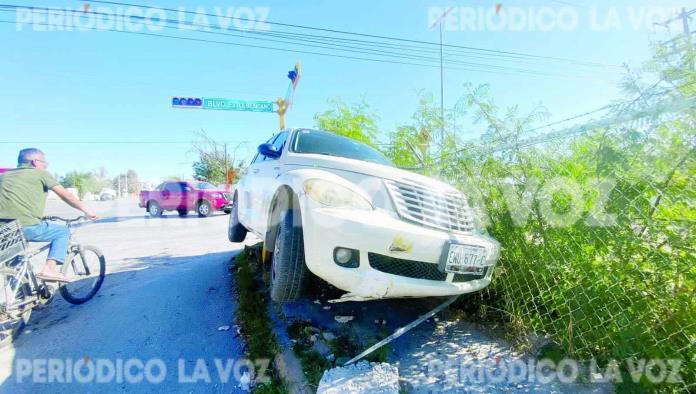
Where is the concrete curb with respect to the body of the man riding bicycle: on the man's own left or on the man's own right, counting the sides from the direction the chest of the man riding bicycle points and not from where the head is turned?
on the man's own right

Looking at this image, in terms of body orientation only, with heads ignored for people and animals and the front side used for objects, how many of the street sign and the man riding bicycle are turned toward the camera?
1

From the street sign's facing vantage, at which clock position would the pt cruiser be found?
The pt cruiser is roughly at 12 o'clock from the street sign.

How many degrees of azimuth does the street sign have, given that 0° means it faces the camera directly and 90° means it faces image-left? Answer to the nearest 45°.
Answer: approximately 0°

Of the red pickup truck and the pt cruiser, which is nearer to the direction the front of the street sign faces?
the pt cruiser

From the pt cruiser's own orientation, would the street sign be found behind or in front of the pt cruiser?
behind

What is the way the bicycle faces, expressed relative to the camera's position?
facing away from the viewer and to the right of the viewer

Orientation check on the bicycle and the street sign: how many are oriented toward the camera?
1
